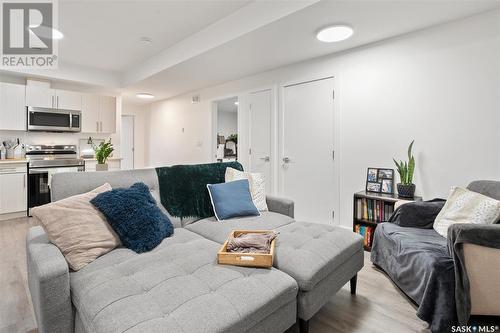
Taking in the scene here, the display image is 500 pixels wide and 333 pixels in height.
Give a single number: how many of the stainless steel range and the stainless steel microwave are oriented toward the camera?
2

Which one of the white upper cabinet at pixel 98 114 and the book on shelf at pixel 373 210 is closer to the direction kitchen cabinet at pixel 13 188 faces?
the book on shelf

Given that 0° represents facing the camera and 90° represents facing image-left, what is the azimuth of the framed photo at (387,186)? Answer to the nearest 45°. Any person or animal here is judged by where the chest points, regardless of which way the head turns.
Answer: approximately 45°

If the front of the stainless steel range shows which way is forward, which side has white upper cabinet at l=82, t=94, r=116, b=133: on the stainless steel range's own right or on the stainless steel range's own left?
on the stainless steel range's own left

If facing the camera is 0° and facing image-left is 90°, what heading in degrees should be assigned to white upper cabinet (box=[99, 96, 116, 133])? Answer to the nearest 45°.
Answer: approximately 0°

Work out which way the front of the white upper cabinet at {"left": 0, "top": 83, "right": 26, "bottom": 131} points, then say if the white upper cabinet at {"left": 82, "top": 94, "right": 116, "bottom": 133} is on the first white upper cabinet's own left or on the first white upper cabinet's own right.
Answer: on the first white upper cabinet's own left

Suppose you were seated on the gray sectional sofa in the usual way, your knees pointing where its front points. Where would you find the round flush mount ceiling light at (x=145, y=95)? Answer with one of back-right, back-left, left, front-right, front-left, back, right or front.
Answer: back-left

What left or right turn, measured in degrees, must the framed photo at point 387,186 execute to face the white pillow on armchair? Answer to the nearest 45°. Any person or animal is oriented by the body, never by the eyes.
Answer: approximately 90° to its left

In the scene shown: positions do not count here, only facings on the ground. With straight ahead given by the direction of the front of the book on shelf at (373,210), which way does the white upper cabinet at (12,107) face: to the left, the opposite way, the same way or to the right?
to the left

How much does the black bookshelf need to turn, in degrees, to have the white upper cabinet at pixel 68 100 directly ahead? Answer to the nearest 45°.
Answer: approximately 45° to its right
